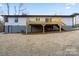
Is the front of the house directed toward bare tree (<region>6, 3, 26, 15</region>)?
no

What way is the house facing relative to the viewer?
toward the camera
